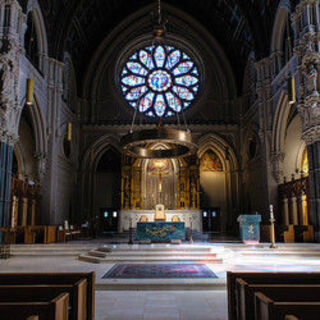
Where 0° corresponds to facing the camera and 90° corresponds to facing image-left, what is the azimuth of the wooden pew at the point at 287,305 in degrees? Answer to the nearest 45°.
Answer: approximately 180°

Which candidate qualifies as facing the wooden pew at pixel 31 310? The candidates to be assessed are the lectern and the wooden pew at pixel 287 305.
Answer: the lectern

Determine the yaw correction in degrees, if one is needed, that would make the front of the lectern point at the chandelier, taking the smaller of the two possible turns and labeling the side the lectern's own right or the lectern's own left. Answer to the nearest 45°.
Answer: approximately 135° to the lectern's own right

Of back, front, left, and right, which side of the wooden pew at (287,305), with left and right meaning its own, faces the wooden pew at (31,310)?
left

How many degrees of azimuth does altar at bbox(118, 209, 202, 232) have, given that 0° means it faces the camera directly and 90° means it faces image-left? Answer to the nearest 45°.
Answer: approximately 0°

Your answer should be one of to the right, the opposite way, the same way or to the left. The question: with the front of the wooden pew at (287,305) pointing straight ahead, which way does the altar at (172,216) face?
the opposite way

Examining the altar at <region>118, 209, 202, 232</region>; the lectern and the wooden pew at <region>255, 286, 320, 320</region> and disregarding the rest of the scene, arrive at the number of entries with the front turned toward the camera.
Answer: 2

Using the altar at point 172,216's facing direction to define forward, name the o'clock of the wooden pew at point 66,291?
The wooden pew is roughly at 12 o'clock from the altar.

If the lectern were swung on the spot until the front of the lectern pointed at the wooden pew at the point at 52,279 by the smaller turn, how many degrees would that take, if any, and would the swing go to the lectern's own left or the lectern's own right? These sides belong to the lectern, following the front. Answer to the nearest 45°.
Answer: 0° — it already faces it

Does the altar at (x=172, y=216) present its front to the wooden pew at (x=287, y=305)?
yes

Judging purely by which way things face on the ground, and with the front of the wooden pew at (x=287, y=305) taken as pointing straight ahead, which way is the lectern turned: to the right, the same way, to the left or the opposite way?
the opposite way

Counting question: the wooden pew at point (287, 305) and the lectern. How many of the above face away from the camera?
1
